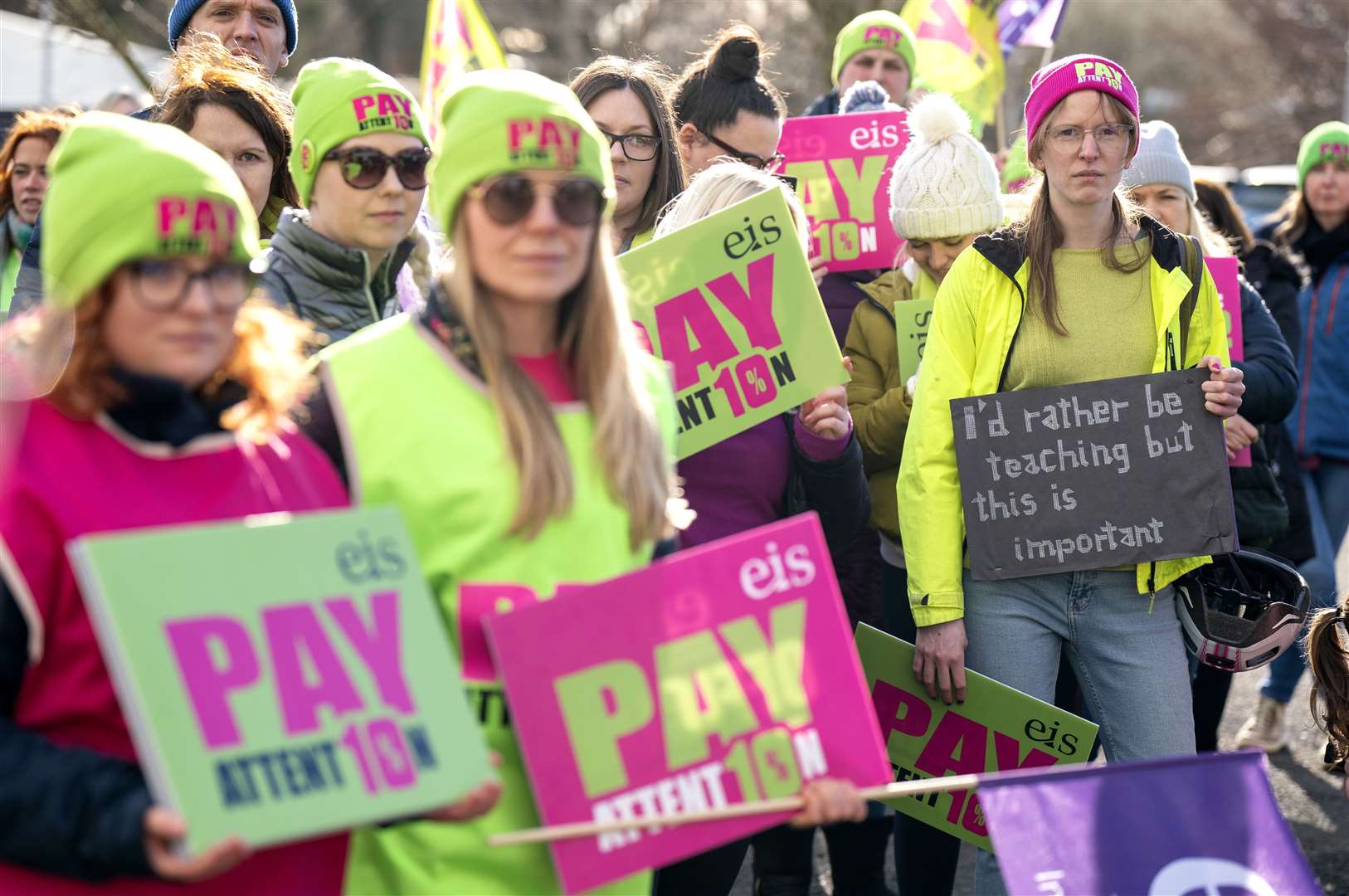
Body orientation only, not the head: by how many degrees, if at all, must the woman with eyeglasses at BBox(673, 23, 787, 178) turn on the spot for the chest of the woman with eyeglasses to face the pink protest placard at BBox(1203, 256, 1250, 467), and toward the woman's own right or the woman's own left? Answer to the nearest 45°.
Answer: approximately 45° to the woman's own left

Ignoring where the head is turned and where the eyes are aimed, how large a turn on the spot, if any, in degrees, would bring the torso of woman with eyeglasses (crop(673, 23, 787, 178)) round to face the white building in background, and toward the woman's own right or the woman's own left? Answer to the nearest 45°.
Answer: approximately 180°

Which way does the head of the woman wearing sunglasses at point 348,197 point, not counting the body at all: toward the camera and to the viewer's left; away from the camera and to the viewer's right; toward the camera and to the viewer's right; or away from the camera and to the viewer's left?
toward the camera and to the viewer's right

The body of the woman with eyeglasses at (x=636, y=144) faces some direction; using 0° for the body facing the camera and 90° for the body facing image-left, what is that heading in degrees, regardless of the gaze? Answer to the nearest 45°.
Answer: approximately 0°

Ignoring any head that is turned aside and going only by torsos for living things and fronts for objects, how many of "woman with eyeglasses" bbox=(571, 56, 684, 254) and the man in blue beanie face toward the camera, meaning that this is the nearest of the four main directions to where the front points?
2

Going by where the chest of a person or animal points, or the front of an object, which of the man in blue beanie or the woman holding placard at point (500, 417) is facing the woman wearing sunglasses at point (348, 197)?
the man in blue beanie

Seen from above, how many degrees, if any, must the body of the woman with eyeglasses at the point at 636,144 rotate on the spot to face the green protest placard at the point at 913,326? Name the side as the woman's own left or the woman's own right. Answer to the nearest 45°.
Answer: approximately 90° to the woman's own left

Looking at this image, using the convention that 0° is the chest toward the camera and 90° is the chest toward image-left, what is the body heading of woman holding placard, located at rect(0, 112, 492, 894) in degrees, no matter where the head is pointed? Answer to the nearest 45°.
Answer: approximately 315°

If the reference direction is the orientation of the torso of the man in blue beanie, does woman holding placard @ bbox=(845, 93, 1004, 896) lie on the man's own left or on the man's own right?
on the man's own left

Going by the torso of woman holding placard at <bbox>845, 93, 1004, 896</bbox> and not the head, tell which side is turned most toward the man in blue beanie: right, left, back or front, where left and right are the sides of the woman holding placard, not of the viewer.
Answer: right
